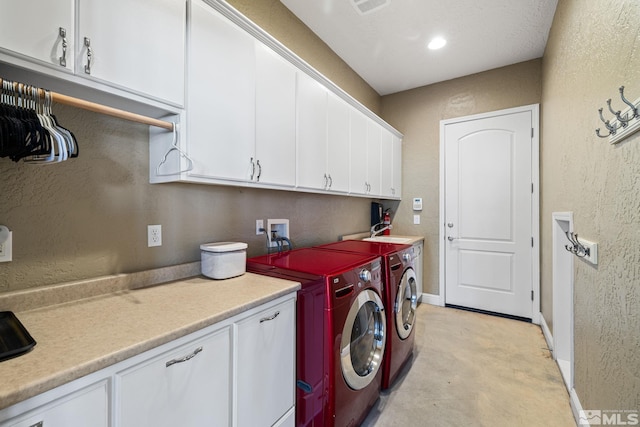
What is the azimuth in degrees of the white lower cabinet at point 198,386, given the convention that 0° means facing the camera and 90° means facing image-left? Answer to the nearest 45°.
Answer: approximately 315°

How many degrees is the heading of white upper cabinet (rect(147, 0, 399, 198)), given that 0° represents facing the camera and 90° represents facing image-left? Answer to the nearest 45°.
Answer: approximately 315°

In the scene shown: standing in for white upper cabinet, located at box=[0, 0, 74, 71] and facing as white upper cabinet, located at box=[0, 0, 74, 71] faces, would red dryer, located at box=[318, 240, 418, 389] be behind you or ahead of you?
ahead

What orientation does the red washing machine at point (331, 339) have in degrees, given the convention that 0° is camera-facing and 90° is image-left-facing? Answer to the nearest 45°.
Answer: approximately 315°
